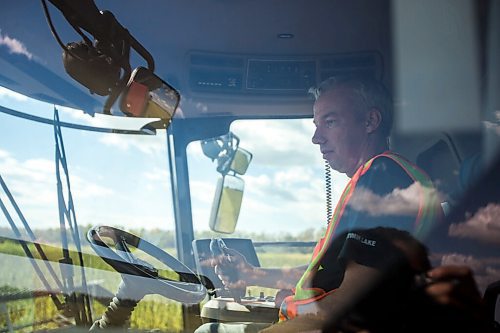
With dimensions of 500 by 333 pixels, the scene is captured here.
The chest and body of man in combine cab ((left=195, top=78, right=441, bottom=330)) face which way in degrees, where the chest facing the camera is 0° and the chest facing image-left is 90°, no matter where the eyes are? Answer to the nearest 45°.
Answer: approximately 90°

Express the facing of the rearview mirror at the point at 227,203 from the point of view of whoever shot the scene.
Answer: facing the viewer and to the right of the viewer

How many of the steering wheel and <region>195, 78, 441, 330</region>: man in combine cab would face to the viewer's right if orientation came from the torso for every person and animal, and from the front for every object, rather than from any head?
1

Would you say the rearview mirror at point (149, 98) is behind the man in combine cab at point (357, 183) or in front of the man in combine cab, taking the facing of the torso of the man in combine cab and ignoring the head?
in front

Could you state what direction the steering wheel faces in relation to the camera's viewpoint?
facing to the right of the viewer

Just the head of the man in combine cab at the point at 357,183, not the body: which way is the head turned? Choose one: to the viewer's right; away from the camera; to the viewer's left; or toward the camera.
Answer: to the viewer's left

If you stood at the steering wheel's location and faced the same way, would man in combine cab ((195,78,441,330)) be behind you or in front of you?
in front

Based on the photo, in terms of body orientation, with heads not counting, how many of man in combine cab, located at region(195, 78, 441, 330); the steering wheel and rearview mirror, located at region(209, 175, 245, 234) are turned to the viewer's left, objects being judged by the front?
1

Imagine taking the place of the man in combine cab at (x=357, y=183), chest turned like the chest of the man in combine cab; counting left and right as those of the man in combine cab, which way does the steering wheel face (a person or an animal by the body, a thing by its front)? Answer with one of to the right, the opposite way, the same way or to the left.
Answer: the opposite way

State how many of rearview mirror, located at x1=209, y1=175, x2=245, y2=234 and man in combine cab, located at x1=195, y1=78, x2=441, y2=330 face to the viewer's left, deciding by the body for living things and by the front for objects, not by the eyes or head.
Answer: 1
